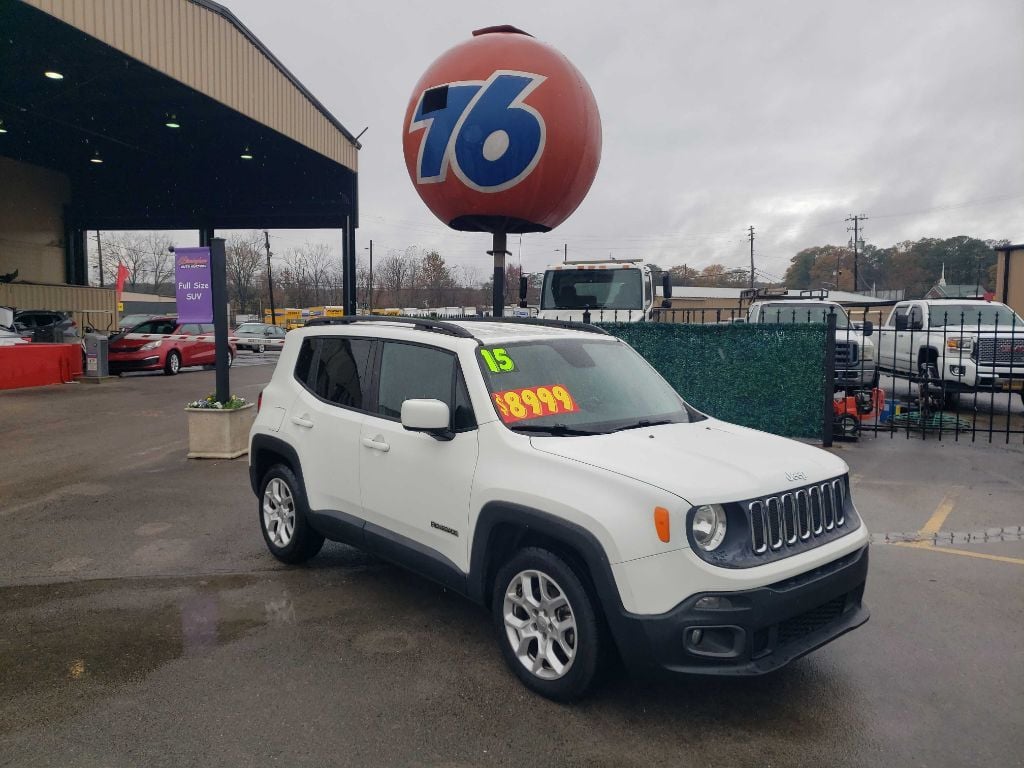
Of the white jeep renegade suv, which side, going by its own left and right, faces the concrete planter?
back

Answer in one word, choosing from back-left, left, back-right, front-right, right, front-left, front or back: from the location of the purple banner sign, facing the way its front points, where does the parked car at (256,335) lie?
back

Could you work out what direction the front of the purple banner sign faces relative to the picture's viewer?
facing the viewer

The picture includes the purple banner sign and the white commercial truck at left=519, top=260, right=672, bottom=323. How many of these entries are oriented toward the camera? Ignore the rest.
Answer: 2

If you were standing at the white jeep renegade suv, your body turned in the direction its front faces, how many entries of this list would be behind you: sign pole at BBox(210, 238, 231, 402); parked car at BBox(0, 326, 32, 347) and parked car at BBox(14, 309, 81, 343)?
3

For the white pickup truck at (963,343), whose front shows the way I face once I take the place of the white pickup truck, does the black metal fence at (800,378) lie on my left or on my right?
on my right

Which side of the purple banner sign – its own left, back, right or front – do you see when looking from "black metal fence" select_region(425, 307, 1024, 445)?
left

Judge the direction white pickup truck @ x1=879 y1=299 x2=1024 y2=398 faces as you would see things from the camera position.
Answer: facing the viewer and to the right of the viewer

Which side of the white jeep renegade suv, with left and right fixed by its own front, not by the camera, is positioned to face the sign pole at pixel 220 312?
back

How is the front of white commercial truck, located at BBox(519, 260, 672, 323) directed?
toward the camera

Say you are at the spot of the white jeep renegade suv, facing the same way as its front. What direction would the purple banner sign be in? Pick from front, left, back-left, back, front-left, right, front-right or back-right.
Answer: back
